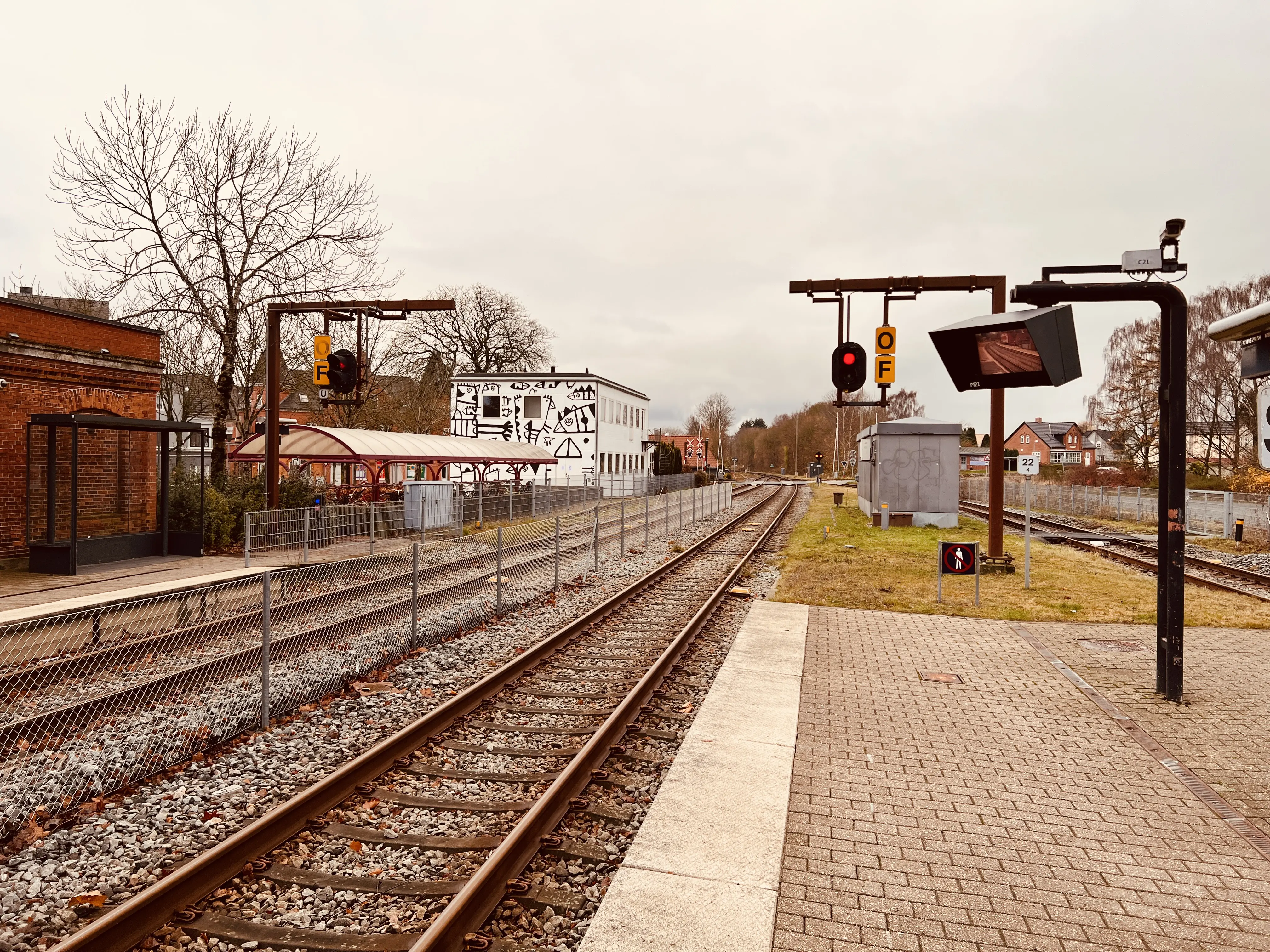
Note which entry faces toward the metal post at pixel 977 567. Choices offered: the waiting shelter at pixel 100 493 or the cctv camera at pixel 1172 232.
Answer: the waiting shelter

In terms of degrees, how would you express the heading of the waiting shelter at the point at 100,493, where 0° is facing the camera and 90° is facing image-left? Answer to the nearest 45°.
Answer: approximately 315°

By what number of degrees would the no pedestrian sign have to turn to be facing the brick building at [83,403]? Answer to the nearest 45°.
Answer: approximately 90° to its right

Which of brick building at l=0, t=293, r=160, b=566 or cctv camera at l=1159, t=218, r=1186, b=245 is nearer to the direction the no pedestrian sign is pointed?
the cctv camera

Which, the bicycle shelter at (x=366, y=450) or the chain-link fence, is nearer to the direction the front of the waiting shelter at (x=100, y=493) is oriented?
the chain-link fence

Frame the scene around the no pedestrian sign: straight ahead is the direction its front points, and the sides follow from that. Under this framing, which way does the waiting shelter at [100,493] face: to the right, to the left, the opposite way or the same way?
to the left

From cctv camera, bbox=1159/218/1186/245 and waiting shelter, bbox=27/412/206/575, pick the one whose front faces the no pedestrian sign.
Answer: the waiting shelter

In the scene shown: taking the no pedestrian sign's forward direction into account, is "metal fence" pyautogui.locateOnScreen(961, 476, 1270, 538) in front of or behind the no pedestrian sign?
behind

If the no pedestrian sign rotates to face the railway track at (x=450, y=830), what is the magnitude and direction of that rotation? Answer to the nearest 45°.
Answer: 0° — it already faces it

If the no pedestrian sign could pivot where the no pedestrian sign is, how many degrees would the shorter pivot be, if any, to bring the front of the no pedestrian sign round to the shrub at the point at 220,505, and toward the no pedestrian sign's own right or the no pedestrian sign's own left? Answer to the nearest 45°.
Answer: approximately 90° to the no pedestrian sign's own right

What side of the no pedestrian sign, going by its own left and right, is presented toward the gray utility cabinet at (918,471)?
back
